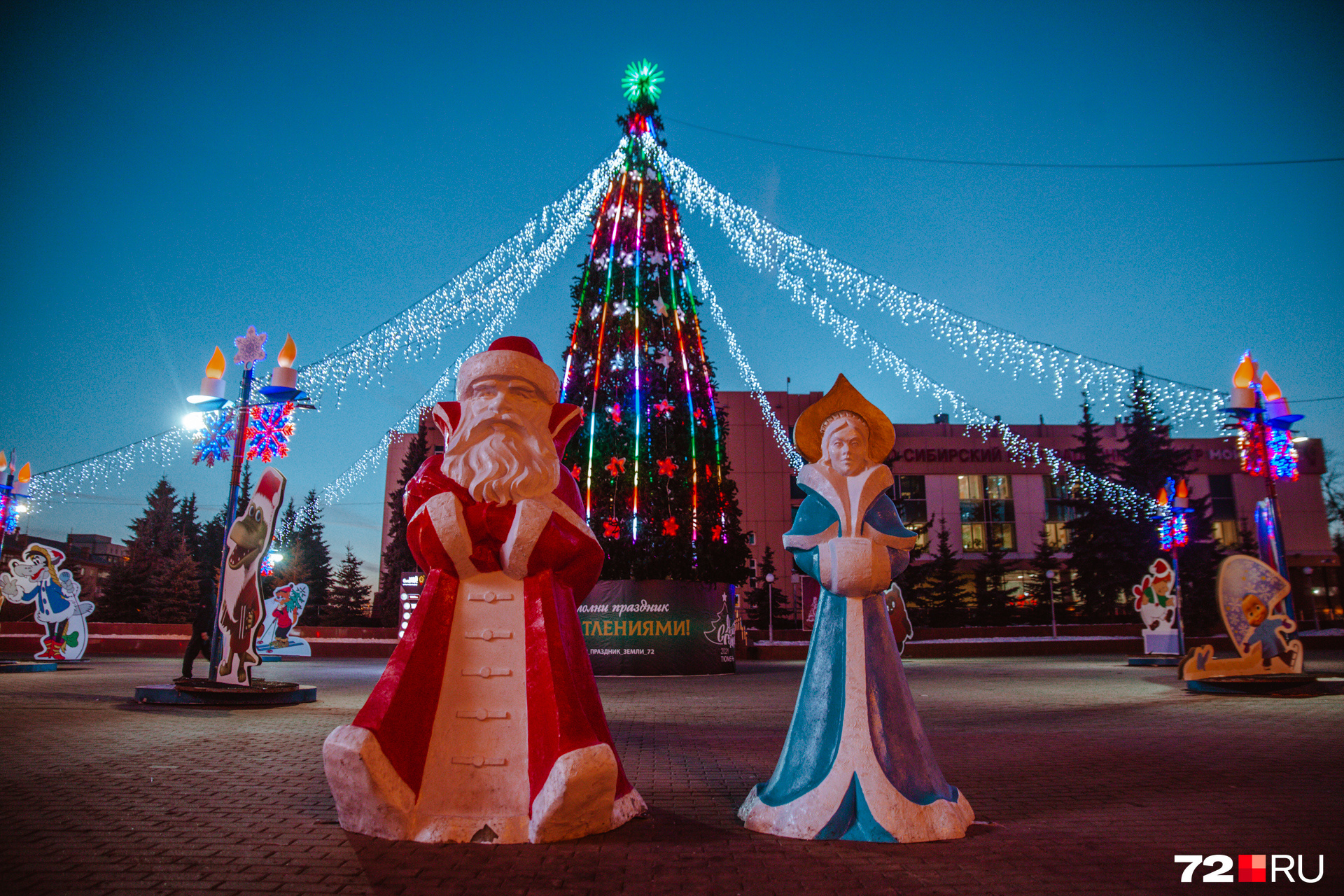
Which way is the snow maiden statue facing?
toward the camera

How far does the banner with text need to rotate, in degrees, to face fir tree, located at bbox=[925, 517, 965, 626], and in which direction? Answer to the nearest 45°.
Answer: approximately 135° to its left

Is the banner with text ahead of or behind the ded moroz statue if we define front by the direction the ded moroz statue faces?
behind

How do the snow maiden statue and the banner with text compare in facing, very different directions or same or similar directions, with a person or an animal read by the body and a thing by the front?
same or similar directions

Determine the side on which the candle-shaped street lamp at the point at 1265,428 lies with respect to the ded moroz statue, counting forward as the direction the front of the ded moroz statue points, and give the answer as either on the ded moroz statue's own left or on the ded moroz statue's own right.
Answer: on the ded moroz statue's own left

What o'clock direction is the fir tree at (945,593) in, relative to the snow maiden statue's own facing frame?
The fir tree is roughly at 6 o'clock from the snow maiden statue.

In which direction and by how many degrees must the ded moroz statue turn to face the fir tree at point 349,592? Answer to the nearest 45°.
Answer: approximately 180°

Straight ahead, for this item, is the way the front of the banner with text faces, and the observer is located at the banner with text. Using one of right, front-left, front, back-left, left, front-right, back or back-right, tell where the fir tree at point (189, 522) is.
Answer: back-right

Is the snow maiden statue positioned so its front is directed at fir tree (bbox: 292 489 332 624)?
no

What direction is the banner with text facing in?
toward the camera

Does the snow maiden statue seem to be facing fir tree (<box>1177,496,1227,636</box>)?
no

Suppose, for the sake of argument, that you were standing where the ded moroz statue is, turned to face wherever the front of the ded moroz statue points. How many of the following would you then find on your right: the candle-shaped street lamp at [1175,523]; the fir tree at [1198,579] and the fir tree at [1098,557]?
0

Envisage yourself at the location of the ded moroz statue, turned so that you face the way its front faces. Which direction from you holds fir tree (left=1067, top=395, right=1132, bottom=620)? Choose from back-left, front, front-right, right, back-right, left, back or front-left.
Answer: back-left
